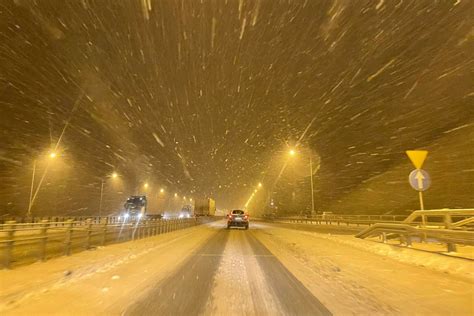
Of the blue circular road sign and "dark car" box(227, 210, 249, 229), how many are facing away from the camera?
1

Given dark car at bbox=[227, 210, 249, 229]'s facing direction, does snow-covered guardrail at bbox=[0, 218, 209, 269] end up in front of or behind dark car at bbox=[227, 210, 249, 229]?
behind

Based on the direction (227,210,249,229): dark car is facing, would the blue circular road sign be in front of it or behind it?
behind

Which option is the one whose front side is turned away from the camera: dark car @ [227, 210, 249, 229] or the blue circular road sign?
the dark car

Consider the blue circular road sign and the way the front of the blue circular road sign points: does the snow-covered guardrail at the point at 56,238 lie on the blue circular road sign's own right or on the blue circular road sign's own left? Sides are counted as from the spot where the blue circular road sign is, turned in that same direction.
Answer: on the blue circular road sign's own right

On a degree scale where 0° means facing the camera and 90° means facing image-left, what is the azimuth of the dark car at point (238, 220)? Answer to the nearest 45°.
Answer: approximately 180°

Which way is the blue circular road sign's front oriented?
toward the camera

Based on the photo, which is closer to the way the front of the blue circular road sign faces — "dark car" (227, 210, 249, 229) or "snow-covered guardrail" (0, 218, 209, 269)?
the snow-covered guardrail
